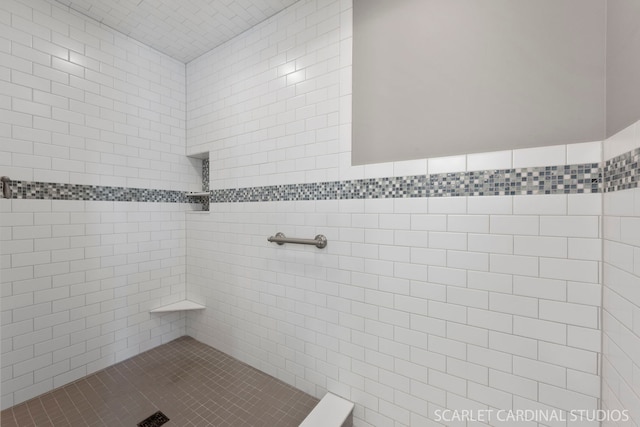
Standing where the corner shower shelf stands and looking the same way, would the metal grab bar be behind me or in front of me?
in front

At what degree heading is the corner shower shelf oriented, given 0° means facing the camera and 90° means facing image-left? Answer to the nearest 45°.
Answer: approximately 0°
